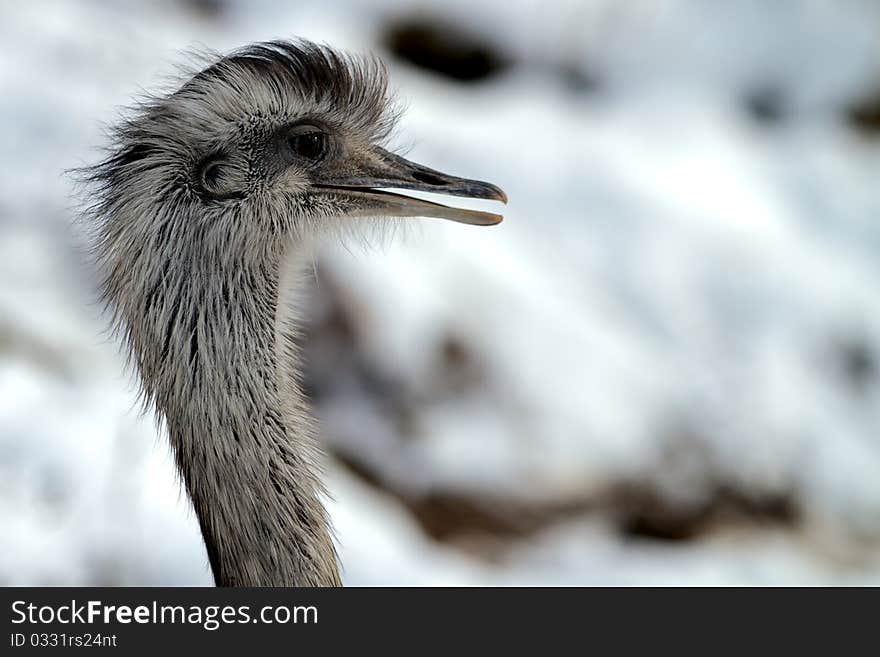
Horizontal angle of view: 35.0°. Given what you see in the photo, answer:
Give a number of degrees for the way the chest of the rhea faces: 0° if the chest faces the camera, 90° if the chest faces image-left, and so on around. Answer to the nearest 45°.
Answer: approximately 270°
